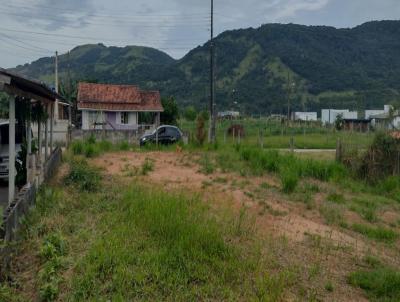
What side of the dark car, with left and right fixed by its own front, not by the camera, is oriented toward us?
left

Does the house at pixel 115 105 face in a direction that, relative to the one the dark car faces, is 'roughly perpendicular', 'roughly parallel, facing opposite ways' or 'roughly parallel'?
roughly perpendicular

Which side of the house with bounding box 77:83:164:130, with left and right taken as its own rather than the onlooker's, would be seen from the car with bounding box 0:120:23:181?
front

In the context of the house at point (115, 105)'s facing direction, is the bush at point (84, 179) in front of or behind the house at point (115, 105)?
in front

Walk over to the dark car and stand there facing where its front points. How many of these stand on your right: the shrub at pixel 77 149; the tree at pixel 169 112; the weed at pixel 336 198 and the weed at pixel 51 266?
1

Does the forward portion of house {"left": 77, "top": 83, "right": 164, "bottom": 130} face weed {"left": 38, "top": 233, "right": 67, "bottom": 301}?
yes

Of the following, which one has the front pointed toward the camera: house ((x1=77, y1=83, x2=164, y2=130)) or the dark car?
the house

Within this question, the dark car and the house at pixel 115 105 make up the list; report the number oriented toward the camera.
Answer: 1

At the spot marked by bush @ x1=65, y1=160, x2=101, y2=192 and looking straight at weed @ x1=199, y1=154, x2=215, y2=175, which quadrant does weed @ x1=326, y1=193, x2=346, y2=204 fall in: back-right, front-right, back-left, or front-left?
front-right

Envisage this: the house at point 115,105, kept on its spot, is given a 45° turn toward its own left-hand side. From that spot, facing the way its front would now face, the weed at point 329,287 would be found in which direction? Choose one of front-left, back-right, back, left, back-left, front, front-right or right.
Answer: front-right

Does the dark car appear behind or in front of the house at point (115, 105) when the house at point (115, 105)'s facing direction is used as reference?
in front

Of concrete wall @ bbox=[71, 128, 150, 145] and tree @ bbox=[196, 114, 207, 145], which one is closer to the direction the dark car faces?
the concrete wall

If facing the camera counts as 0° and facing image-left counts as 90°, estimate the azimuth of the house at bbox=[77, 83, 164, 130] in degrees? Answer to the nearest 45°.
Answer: approximately 0°

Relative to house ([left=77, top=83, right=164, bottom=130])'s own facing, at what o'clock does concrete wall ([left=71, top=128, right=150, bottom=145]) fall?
The concrete wall is roughly at 12 o'clock from the house.

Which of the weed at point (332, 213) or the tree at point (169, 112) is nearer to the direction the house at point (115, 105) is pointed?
the weed

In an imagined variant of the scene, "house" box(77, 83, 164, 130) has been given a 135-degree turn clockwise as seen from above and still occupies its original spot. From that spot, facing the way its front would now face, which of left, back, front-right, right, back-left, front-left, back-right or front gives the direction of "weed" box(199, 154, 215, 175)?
back-left
